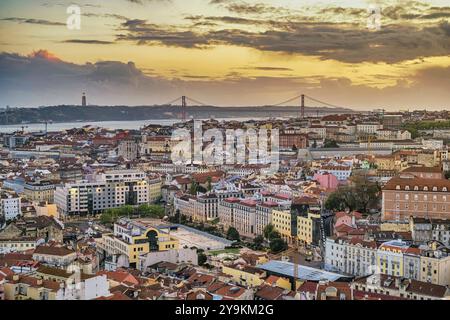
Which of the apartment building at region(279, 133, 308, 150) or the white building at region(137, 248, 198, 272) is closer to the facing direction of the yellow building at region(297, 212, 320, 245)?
the white building

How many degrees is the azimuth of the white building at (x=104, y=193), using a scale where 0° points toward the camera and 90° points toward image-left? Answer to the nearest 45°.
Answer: approximately 315°

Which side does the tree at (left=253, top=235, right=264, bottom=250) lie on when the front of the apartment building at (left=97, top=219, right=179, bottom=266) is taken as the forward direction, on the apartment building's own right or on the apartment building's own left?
on the apartment building's own left

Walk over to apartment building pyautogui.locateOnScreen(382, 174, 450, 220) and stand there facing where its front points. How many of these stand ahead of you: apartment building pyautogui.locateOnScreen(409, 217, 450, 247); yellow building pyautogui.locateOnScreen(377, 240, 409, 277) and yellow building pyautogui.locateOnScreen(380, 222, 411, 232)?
3

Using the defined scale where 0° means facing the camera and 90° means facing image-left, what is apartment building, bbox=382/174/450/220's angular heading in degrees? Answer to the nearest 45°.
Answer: approximately 0°

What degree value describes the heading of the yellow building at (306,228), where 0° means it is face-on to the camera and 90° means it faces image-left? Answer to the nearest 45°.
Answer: approximately 45°

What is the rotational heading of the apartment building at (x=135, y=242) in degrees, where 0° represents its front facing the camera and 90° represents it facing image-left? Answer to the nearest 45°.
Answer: approximately 315°

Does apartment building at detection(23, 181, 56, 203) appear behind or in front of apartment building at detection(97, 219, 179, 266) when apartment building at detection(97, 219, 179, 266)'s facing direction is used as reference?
behind
